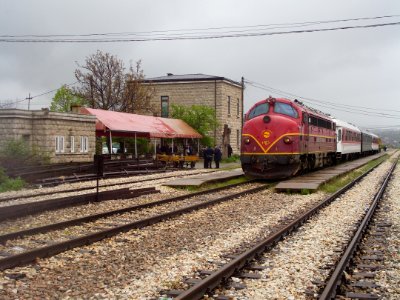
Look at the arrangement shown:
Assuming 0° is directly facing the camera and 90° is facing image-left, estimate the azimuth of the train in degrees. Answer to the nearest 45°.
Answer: approximately 45°

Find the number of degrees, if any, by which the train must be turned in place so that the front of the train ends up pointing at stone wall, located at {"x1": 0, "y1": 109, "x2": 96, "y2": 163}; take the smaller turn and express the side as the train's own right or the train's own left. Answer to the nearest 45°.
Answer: approximately 45° to the train's own right

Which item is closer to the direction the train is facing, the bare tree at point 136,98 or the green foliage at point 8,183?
the green foliage

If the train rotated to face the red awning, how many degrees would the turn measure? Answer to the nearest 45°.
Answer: approximately 90° to its right

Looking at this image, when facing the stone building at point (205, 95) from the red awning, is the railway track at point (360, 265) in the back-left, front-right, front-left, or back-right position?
back-right

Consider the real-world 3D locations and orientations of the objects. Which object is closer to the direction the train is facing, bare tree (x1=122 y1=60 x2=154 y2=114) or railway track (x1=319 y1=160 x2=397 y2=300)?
the railway track

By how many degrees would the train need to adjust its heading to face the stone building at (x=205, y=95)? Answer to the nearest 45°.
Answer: approximately 135° to its right
